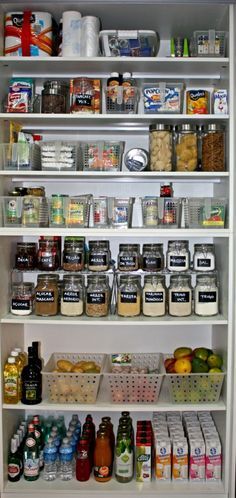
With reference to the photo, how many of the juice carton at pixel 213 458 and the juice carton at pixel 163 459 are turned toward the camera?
2

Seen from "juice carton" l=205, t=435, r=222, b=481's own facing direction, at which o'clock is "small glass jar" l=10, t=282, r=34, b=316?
The small glass jar is roughly at 3 o'clock from the juice carton.

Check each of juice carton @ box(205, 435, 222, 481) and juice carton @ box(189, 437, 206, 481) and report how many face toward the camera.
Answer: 2

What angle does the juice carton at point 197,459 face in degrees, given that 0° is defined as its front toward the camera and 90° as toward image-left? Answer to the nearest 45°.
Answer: approximately 0°
